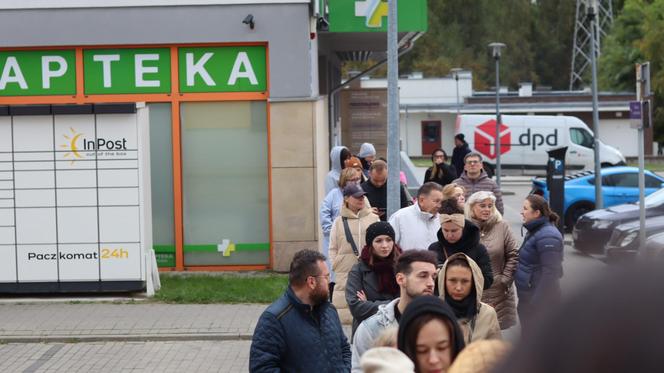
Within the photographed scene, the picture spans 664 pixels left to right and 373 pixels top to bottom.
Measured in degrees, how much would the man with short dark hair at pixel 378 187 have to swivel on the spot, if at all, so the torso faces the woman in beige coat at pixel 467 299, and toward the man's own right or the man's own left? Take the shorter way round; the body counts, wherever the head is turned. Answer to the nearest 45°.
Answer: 0° — they already face them

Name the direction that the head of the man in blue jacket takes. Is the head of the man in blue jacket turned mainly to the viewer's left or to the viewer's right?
to the viewer's right

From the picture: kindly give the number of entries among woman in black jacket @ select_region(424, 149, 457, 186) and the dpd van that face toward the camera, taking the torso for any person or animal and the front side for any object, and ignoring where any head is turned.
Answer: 1

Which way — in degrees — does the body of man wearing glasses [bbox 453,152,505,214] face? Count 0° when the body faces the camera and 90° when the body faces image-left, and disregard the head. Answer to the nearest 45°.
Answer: approximately 0°

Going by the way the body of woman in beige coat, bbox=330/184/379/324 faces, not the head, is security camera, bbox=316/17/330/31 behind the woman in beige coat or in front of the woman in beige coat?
behind

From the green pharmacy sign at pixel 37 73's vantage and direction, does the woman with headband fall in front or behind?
in front
